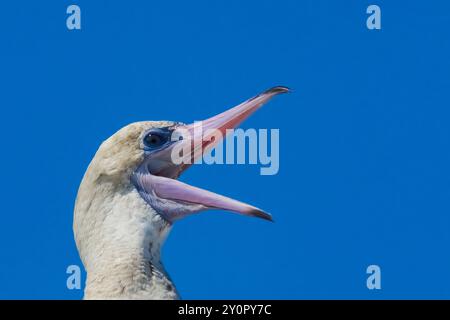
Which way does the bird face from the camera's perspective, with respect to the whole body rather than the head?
to the viewer's right
